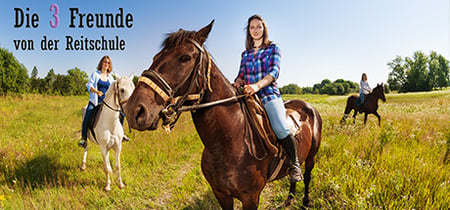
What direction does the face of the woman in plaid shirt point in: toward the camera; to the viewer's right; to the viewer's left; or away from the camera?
toward the camera

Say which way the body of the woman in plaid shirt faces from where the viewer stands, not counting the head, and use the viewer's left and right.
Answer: facing the viewer and to the left of the viewer

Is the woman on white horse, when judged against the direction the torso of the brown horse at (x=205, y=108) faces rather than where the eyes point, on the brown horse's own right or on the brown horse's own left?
on the brown horse's own right

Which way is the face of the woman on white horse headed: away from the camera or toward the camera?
toward the camera

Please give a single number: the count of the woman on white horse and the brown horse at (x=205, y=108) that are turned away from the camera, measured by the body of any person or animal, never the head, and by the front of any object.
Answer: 0

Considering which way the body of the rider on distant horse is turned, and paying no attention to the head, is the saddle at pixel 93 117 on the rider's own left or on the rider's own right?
on the rider's own right
